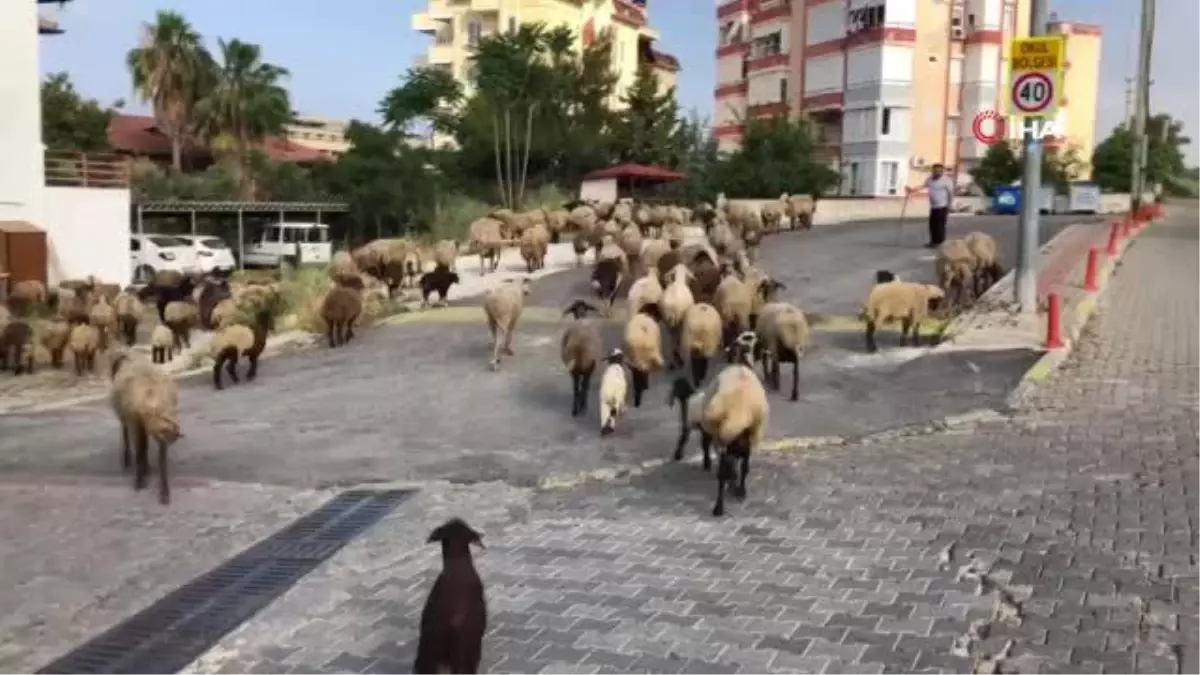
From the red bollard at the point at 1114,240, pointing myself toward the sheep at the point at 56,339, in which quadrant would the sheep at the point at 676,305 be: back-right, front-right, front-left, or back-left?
front-left

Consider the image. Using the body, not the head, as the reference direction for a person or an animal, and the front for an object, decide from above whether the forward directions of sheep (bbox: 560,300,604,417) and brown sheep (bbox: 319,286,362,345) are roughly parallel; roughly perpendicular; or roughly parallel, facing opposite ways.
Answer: roughly parallel

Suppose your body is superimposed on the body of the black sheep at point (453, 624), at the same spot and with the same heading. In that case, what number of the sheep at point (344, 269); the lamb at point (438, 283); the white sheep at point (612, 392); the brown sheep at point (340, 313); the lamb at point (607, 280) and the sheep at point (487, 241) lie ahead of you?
6

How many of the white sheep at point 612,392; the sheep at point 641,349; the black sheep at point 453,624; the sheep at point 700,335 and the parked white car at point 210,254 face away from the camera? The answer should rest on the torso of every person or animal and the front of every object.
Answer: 4

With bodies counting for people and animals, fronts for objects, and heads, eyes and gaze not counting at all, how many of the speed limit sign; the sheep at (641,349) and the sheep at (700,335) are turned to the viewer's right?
0

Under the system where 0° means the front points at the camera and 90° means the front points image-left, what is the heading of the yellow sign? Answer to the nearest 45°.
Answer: approximately 0°

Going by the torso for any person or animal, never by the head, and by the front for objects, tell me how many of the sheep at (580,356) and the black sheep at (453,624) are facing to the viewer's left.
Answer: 0

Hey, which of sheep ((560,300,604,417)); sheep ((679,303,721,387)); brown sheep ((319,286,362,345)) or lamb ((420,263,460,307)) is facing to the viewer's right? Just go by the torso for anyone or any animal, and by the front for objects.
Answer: lamb ((420,263,460,307))

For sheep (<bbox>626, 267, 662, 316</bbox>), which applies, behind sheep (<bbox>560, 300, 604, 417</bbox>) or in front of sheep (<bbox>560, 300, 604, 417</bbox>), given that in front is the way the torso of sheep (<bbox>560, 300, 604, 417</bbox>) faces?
in front
